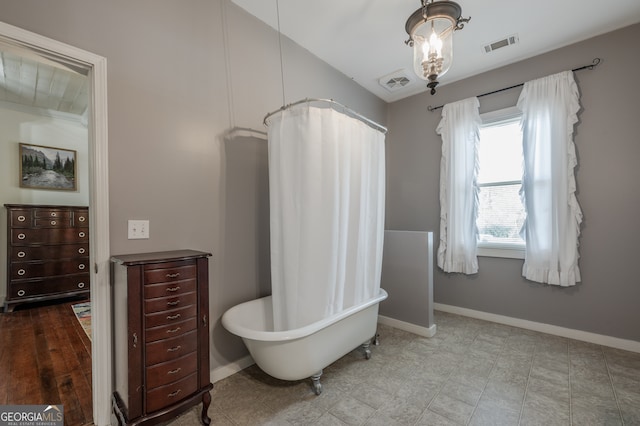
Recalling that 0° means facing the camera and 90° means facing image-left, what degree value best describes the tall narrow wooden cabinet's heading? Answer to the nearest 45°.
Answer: approximately 315°

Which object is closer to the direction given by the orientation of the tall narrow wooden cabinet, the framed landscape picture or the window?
the window

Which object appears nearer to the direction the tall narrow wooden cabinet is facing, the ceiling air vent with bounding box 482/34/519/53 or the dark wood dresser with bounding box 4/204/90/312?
the ceiling air vent

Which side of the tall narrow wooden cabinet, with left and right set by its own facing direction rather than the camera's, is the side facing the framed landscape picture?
back

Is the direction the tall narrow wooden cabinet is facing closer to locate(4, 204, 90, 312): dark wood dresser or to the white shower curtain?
the white shower curtain

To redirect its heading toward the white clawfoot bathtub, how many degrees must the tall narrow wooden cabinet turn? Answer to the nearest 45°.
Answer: approximately 45° to its left
